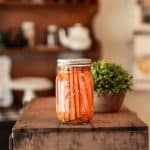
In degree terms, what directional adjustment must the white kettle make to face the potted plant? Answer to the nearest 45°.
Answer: approximately 90° to its left

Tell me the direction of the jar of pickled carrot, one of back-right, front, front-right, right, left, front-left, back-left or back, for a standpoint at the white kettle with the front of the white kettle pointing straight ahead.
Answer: left

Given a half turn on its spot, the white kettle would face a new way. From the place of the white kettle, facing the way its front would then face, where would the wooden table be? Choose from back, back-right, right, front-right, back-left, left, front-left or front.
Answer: right

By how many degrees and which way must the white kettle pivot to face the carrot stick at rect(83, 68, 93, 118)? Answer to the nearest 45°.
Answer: approximately 90° to its left

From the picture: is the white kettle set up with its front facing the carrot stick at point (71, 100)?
no

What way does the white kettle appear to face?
to the viewer's left

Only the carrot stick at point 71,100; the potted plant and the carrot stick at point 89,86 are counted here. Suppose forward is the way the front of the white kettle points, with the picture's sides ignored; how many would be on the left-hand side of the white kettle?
3

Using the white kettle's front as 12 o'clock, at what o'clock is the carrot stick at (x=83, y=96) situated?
The carrot stick is roughly at 9 o'clock from the white kettle.

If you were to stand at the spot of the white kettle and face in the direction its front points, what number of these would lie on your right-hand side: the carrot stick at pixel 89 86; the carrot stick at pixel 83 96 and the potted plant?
0
